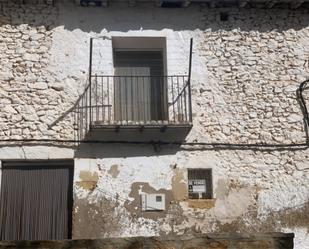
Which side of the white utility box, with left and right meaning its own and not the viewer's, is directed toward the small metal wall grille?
left

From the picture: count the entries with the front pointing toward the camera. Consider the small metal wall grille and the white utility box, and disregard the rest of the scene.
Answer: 2

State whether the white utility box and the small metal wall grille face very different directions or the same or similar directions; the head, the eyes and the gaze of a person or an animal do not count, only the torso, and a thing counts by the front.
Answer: same or similar directions

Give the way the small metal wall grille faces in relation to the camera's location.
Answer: facing the viewer

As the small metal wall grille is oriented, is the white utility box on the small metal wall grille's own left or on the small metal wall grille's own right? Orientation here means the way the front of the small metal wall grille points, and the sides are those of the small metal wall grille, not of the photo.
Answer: on the small metal wall grille's own right

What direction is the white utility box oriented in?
toward the camera
